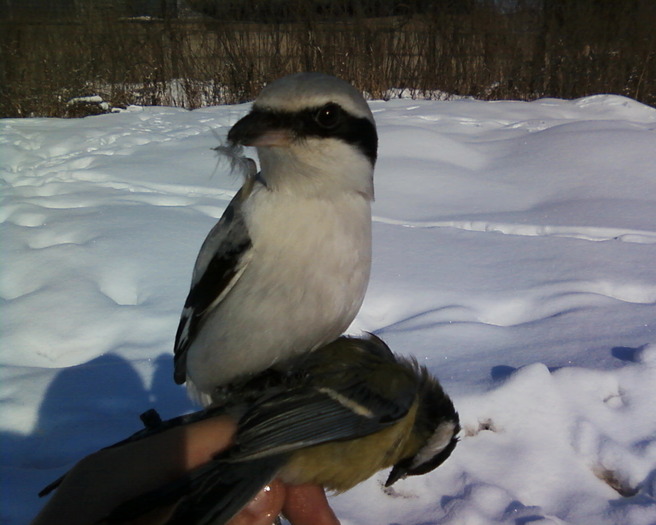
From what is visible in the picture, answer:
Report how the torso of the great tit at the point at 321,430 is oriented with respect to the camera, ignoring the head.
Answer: to the viewer's right

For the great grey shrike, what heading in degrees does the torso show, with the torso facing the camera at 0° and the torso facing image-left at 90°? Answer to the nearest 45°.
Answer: approximately 315°
